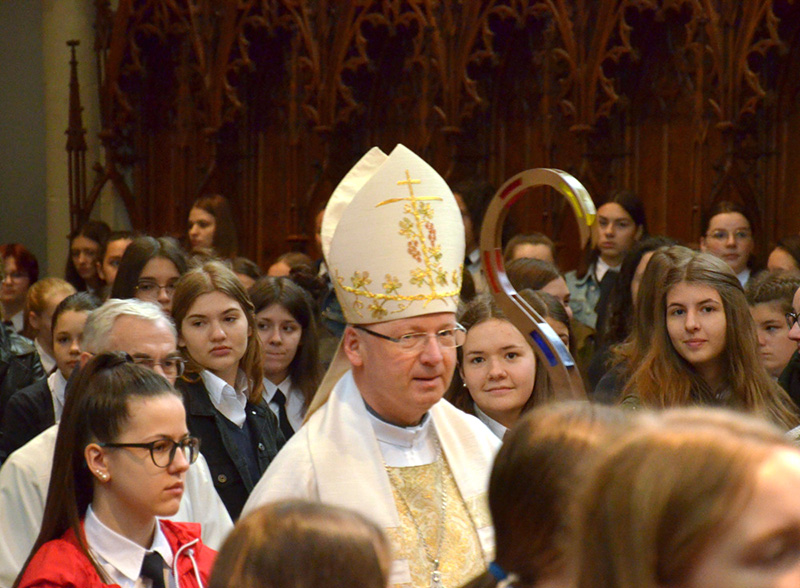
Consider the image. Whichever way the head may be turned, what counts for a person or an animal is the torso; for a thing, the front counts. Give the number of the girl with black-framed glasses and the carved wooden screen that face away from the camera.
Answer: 0

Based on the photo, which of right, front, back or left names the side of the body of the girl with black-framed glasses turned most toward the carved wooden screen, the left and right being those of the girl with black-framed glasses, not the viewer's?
left

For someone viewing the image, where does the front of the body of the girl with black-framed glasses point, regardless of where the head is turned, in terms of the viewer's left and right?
facing the viewer and to the right of the viewer

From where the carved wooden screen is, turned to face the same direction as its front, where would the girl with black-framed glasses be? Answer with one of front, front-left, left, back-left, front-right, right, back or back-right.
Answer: front

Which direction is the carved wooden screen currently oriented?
toward the camera
